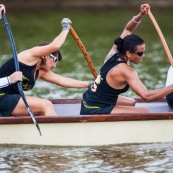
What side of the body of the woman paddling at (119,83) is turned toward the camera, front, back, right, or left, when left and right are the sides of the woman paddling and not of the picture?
right
